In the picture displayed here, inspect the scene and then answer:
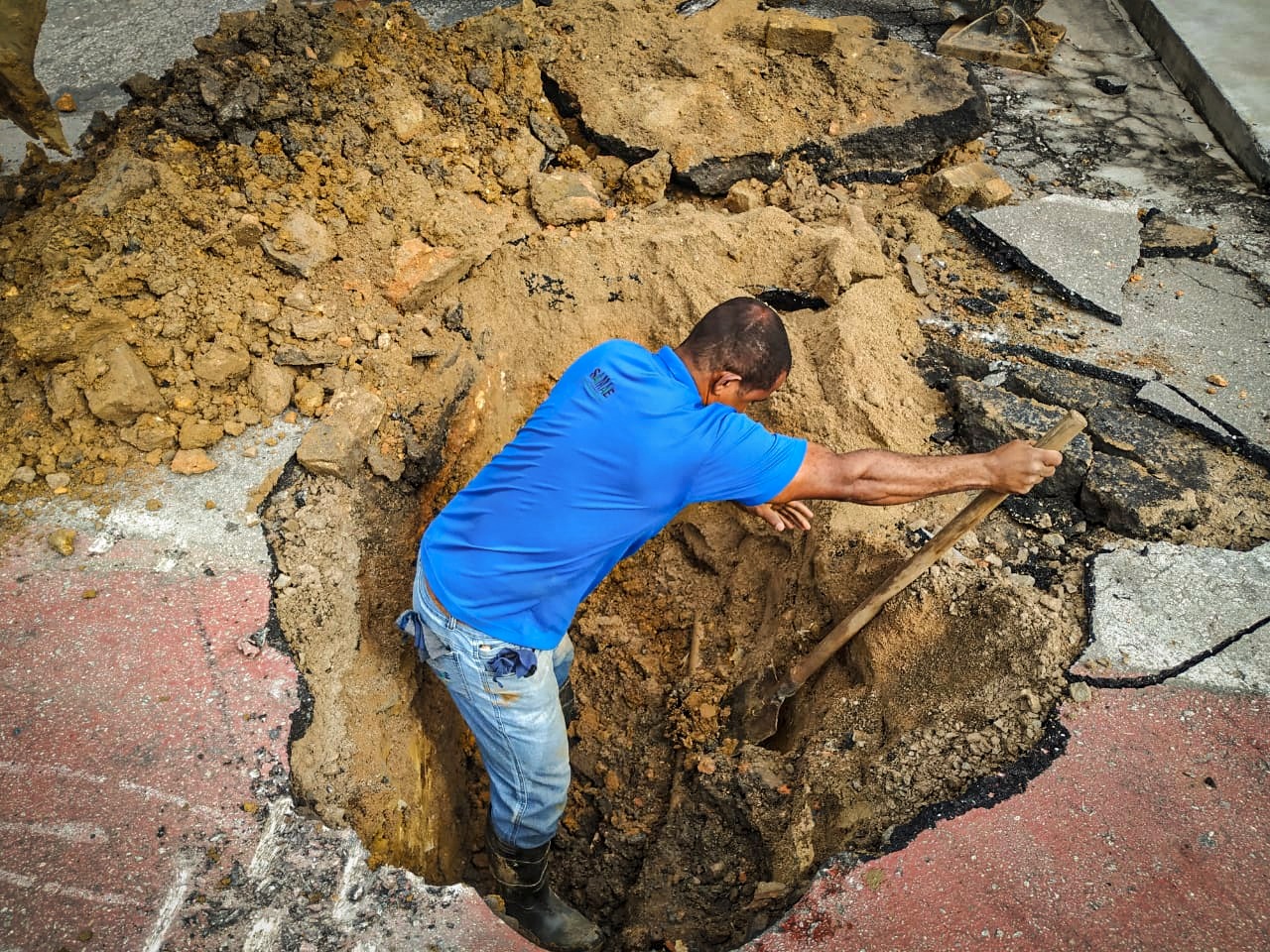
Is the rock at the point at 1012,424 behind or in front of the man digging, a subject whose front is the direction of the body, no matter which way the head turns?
in front

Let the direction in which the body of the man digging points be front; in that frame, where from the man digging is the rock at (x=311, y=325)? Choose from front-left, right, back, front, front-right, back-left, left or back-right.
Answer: back-left

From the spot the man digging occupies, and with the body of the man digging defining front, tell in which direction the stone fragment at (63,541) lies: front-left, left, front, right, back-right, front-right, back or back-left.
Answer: back

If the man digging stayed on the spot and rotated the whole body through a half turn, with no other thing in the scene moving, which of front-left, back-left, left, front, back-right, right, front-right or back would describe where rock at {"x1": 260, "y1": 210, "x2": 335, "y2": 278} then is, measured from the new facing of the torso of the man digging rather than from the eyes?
front-right

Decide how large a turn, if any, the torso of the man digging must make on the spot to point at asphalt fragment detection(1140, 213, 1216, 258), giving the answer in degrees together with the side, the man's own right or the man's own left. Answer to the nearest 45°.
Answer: approximately 45° to the man's own left

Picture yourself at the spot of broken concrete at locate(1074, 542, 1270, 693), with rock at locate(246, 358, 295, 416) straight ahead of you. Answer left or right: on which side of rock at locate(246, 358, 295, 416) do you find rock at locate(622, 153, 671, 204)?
right

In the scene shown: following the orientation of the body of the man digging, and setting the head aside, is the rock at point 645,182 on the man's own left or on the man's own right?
on the man's own left

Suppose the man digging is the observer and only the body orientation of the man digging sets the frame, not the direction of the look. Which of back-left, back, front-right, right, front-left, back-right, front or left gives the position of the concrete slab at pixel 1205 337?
front-left

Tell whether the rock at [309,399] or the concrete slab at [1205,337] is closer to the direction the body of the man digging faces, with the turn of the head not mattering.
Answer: the concrete slab
